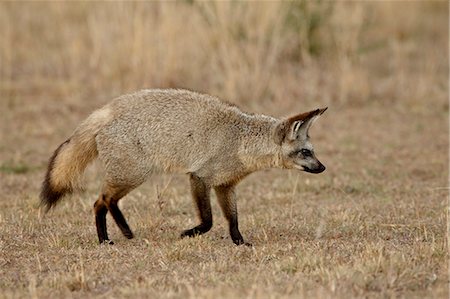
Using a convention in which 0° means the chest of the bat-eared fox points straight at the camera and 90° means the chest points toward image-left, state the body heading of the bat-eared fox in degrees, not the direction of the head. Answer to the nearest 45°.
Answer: approximately 270°
